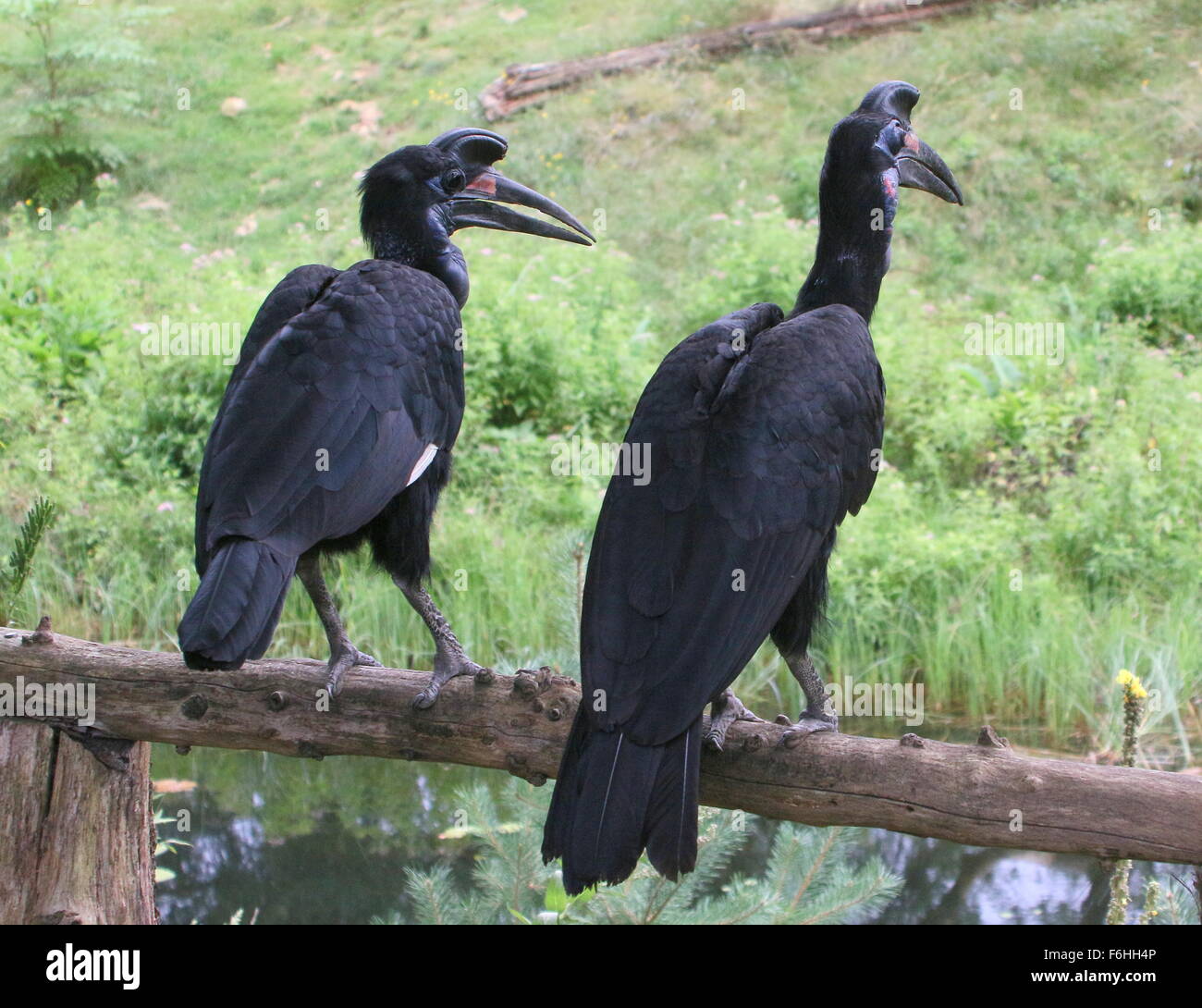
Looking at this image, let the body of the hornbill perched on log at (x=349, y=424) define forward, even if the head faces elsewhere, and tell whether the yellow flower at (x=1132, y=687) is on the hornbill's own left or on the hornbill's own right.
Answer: on the hornbill's own right

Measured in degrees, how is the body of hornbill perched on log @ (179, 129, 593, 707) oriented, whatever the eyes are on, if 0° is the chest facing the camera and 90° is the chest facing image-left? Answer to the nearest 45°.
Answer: approximately 225°

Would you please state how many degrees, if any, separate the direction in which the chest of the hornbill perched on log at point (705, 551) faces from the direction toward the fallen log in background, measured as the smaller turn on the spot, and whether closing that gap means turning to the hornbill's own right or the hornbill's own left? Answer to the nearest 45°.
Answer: approximately 45° to the hornbill's own left

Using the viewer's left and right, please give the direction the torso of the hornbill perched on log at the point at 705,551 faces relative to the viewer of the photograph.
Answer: facing away from the viewer and to the right of the viewer

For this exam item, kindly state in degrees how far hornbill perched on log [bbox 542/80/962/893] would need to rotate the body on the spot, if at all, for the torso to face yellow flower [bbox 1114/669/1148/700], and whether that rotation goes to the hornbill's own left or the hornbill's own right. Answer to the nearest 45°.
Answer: approximately 45° to the hornbill's own right

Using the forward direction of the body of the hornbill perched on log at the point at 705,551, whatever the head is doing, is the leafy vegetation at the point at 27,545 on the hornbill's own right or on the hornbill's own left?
on the hornbill's own left

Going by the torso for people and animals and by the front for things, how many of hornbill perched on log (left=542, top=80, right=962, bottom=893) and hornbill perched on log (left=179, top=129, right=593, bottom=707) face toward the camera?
0

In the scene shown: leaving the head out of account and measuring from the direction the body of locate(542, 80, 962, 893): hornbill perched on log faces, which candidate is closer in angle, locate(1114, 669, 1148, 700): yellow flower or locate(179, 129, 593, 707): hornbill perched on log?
the yellow flower
